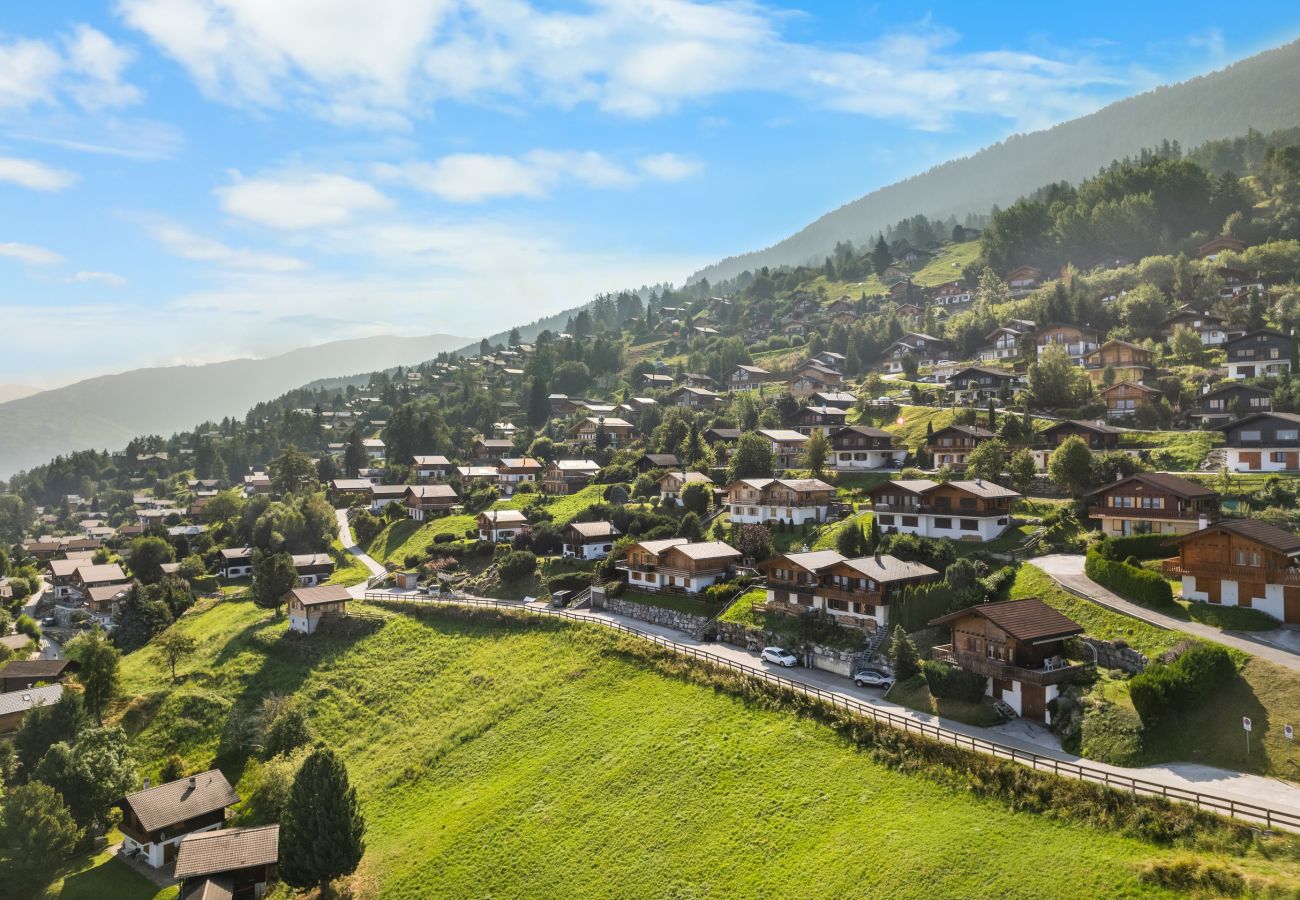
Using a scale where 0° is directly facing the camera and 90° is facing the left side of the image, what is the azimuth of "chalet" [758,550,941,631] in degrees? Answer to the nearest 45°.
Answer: approximately 45°

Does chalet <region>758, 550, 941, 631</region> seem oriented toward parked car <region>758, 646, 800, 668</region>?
yes

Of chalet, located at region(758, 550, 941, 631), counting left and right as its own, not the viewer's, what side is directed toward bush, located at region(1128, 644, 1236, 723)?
left

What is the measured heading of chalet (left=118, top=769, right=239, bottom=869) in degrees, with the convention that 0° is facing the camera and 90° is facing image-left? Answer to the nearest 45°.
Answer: approximately 45°

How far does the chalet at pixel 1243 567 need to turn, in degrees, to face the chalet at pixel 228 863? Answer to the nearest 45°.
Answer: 0° — it already faces it

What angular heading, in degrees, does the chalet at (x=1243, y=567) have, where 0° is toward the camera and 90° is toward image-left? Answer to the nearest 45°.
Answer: approximately 45°

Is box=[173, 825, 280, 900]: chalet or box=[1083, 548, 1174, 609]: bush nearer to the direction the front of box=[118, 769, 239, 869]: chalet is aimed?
the chalet

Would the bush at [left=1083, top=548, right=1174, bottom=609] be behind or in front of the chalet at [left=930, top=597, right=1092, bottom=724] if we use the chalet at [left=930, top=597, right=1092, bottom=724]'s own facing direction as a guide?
behind

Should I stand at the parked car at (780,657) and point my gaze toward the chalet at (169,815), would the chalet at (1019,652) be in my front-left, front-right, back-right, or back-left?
back-left
